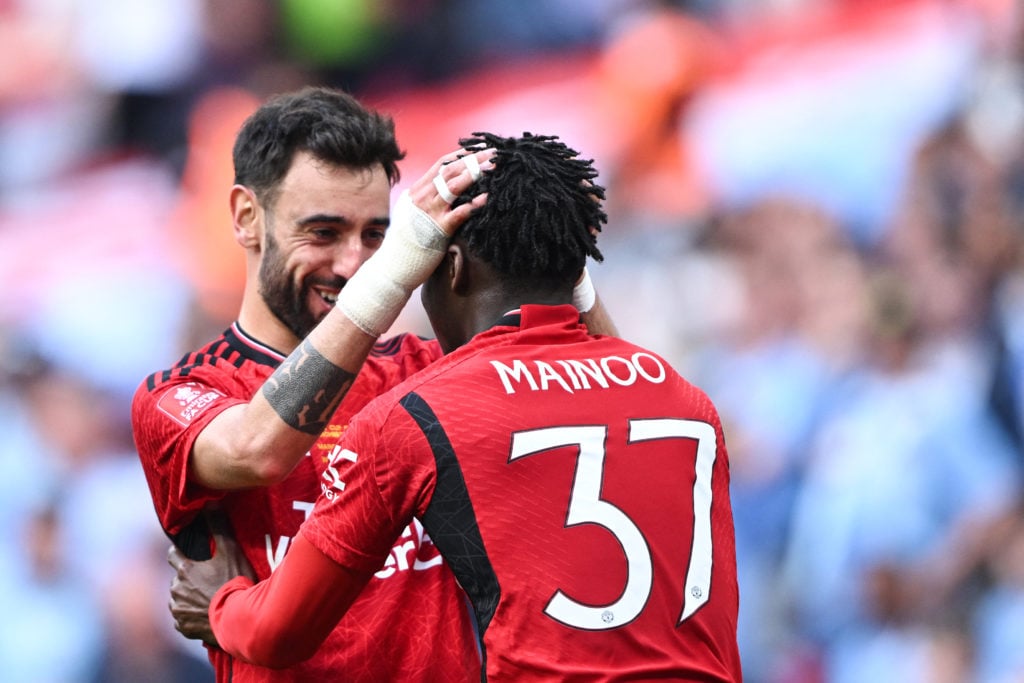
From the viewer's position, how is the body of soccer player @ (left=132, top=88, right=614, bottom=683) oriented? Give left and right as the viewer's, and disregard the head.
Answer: facing the viewer and to the right of the viewer

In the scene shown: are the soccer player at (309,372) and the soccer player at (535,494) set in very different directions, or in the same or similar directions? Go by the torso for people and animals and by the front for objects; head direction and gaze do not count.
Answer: very different directions

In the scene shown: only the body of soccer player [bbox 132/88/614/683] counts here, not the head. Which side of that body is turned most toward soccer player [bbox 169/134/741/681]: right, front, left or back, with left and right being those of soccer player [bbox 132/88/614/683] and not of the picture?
front

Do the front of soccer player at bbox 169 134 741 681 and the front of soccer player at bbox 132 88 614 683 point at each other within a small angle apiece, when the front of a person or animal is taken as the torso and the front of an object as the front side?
yes

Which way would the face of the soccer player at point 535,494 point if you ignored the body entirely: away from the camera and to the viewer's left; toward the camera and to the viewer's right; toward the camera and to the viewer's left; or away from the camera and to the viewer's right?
away from the camera and to the viewer's left

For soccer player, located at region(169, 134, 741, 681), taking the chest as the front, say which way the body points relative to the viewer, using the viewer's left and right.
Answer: facing away from the viewer and to the left of the viewer

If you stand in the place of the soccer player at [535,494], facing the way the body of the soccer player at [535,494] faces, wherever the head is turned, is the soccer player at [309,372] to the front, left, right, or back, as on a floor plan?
front

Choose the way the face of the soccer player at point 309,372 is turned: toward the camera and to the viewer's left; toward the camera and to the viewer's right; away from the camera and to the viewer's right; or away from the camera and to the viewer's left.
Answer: toward the camera and to the viewer's right
